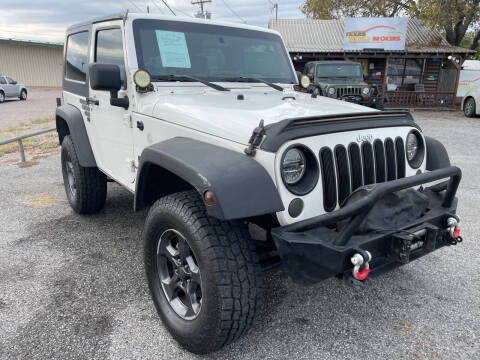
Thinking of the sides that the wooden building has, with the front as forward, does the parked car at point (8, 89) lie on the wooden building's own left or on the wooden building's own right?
on the wooden building's own right

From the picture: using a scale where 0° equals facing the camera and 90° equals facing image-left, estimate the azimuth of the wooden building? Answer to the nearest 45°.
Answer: approximately 0°

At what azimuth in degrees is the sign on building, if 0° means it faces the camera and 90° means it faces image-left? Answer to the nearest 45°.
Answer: approximately 0°

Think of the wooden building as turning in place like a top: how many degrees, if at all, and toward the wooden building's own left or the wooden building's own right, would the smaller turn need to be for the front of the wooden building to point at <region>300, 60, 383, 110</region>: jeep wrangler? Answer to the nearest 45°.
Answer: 0° — it already faces it

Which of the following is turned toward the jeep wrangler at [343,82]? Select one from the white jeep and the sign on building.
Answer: the sign on building

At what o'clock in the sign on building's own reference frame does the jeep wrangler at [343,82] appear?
The jeep wrangler is roughly at 12 o'clock from the sign on building.

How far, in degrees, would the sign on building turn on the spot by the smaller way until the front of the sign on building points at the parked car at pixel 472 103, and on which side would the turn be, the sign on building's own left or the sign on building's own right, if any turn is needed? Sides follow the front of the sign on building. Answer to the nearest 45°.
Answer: approximately 45° to the sign on building's own left

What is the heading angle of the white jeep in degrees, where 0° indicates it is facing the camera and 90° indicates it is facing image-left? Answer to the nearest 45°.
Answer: approximately 315°
